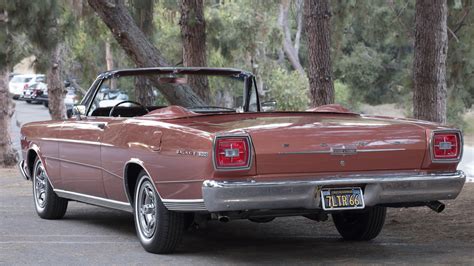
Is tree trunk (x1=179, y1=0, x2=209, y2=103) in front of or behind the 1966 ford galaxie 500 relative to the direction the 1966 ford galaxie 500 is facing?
in front

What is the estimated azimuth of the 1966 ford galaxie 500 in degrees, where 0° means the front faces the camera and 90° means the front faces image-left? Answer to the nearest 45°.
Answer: approximately 135°

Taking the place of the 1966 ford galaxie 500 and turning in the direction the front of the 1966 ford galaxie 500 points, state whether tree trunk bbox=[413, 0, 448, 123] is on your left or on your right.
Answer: on your right

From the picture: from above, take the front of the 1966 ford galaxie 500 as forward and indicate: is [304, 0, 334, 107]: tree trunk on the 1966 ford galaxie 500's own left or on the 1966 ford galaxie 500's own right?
on the 1966 ford galaxie 500's own right

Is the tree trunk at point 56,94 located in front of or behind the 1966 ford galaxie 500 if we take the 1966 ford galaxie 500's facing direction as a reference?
in front
